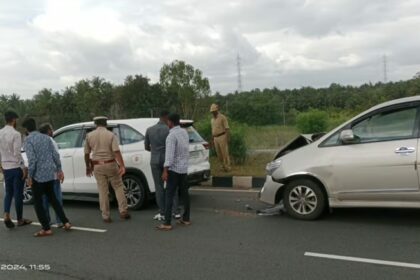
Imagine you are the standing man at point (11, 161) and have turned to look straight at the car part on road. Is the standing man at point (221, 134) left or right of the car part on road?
left

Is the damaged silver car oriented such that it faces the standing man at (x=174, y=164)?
yes

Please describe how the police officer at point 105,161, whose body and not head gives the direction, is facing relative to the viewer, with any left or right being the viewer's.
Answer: facing away from the viewer

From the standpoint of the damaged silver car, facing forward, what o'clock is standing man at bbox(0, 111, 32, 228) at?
The standing man is roughly at 12 o'clock from the damaged silver car.

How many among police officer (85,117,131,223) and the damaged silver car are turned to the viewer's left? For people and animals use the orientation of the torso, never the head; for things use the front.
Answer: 1

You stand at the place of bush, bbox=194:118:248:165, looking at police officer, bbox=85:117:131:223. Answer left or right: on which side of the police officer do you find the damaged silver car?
left

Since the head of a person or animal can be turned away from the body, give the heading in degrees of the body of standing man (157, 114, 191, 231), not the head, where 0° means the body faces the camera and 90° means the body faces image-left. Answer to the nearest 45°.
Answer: approximately 135°

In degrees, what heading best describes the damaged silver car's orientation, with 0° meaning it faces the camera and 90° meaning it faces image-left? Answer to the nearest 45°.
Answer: approximately 90°

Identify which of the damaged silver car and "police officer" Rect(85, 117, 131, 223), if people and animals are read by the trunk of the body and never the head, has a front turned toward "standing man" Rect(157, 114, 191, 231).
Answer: the damaged silver car
